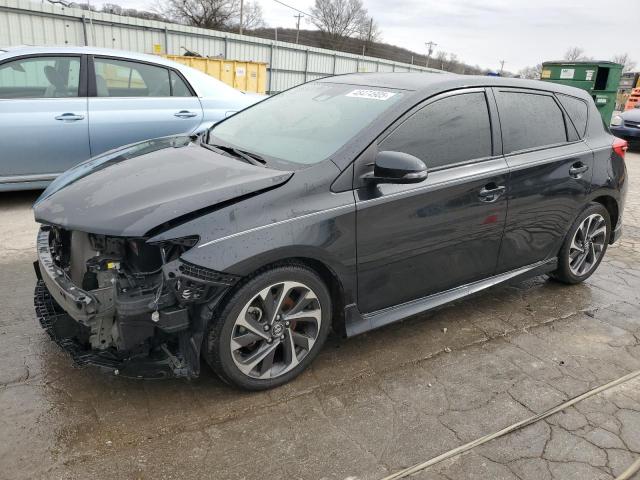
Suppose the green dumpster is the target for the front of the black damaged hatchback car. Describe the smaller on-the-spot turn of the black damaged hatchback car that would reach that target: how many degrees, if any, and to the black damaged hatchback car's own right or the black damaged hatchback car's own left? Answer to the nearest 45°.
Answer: approximately 180°

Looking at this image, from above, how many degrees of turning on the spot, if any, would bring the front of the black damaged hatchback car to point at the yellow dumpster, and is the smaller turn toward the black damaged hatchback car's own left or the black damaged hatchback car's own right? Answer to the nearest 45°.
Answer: approximately 135° to the black damaged hatchback car's own right

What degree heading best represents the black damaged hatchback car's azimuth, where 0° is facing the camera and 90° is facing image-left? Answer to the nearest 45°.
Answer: approximately 45°

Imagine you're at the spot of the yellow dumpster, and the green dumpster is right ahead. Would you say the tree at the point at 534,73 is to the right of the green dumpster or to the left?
left

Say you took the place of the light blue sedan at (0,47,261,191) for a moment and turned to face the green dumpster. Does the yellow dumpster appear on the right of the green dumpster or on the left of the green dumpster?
left

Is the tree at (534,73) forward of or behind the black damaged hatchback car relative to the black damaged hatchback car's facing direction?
behind
